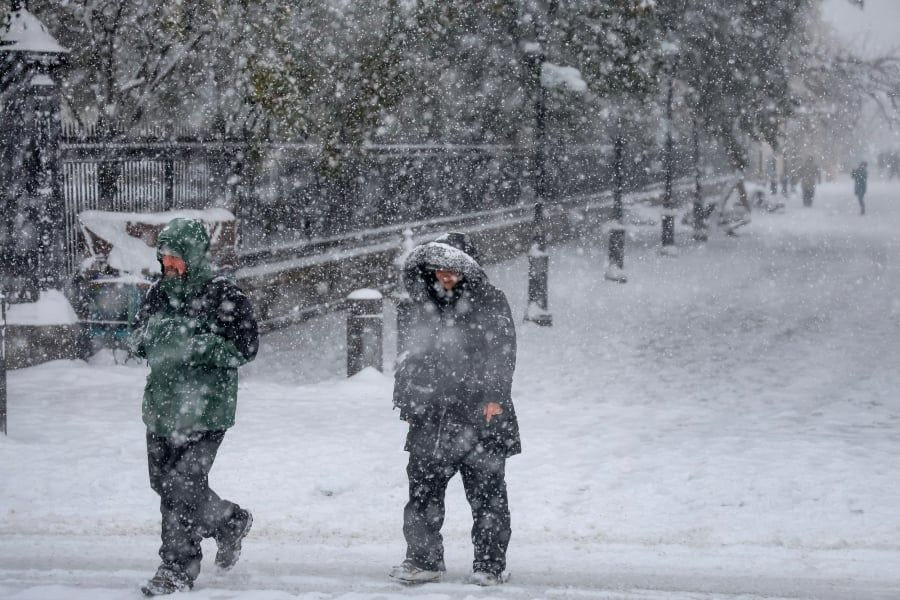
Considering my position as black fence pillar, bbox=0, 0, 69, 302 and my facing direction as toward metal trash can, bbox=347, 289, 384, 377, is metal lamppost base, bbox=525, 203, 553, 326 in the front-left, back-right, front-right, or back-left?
front-left

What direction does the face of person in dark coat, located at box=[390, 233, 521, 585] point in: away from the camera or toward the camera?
toward the camera

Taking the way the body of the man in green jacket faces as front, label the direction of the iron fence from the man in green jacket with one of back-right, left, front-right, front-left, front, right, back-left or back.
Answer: back-right

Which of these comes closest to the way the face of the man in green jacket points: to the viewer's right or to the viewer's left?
to the viewer's left

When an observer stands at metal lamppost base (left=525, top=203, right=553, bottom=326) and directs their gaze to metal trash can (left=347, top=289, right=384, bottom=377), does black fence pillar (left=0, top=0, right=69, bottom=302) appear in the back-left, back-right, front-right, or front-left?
front-right

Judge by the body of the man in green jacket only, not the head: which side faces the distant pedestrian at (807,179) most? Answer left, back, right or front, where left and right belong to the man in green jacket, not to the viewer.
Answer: back

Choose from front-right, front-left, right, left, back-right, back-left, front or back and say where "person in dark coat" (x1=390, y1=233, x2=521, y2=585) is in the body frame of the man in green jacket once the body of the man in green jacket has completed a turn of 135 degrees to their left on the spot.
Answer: front

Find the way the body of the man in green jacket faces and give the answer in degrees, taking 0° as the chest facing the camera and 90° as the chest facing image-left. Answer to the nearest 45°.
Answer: approximately 45°
